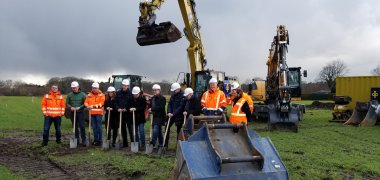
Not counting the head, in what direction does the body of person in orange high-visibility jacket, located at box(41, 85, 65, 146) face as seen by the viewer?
toward the camera

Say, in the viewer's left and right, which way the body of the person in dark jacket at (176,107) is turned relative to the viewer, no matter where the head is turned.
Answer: facing the viewer and to the left of the viewer

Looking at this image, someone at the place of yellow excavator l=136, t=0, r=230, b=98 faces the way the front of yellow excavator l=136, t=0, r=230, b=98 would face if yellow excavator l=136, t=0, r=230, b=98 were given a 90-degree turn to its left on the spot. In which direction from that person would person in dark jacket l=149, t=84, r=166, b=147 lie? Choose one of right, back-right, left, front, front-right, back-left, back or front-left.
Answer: front-right

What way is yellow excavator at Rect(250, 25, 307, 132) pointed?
toward the camera

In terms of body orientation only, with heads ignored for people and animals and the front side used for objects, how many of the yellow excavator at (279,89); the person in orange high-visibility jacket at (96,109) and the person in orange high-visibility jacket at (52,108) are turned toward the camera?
3
